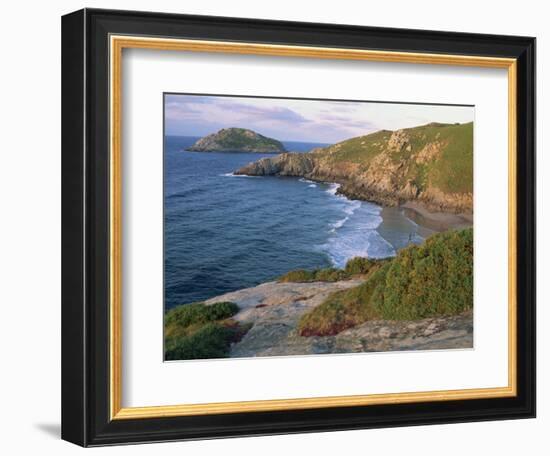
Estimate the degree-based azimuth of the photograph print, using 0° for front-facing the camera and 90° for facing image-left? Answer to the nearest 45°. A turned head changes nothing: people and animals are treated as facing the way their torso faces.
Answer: approximately 315°

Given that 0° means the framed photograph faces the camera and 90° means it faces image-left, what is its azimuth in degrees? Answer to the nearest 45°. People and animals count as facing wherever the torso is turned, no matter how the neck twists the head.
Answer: approximately 315°
